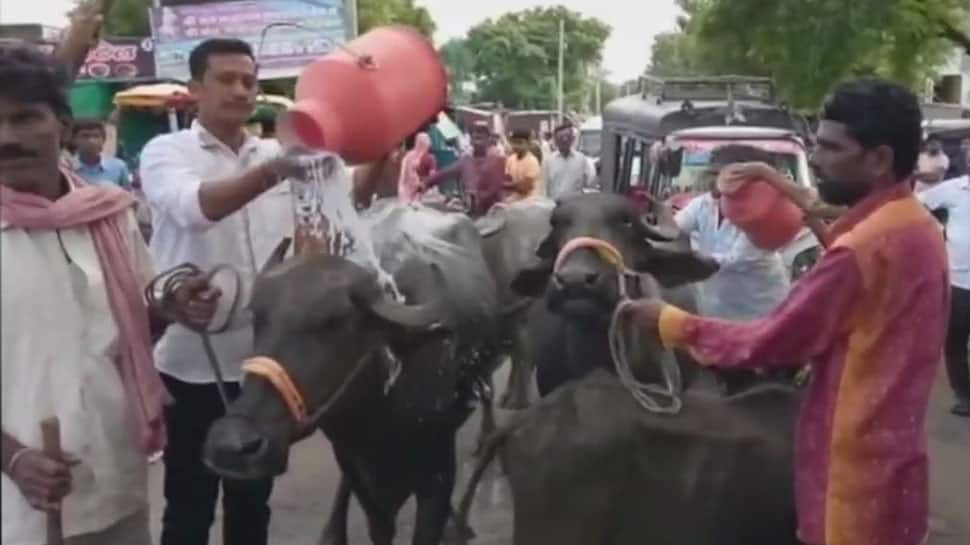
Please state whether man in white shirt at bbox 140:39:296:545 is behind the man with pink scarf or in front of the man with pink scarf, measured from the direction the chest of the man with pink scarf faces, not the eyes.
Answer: behind

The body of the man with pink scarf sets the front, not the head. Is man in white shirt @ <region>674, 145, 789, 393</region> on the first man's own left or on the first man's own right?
on the first man's own left

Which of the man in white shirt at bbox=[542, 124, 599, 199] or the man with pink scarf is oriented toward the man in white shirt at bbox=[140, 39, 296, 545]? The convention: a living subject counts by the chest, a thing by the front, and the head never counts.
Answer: the man in white shirt at bbox=[542, 124, 599, 199]

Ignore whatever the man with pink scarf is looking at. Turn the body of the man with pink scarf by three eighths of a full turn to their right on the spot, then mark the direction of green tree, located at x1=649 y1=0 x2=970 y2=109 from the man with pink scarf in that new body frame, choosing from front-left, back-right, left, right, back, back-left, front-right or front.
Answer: right

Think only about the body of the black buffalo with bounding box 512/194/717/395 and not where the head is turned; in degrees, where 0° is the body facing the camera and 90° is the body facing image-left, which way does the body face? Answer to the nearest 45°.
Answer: approximately 0°

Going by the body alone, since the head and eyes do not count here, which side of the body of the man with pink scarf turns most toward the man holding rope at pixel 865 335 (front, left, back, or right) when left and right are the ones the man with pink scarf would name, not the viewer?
left

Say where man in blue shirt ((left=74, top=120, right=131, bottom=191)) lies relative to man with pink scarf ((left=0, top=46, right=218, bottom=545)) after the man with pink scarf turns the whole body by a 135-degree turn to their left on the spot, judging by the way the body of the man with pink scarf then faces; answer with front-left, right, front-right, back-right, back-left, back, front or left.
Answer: front-left
